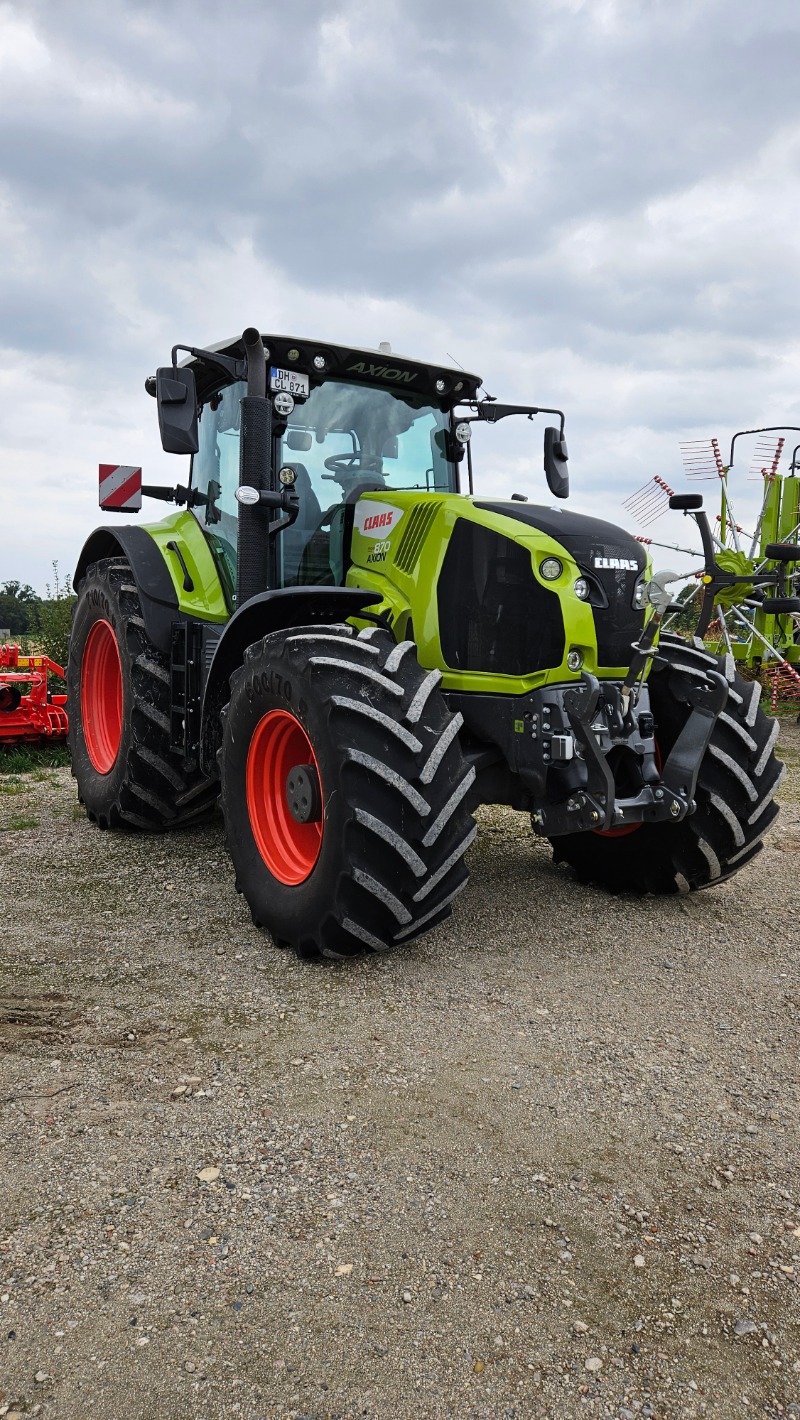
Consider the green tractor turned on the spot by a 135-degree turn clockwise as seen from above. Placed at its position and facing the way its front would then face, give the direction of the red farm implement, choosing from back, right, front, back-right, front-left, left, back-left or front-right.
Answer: front-right

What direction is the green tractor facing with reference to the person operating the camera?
facing the viewer and to the right of the viewer
